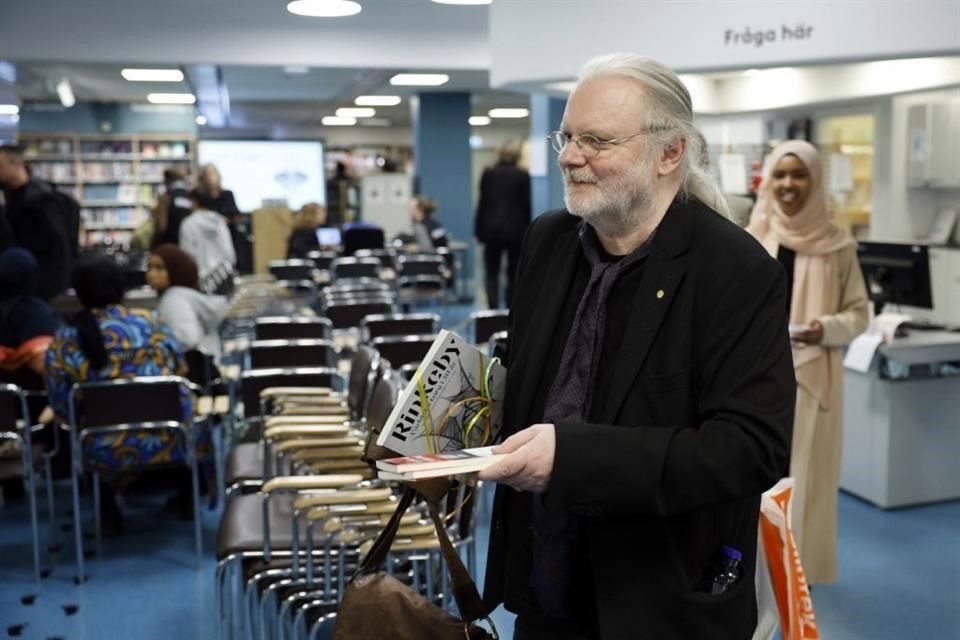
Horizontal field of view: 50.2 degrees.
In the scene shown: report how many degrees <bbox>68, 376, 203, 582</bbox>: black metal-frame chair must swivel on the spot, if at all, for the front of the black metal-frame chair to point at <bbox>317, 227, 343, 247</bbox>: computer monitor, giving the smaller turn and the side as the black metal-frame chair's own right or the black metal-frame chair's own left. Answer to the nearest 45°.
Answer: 0° — it already faces it

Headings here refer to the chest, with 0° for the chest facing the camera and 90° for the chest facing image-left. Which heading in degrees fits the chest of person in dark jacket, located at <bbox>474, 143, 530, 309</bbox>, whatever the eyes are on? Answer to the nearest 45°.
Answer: approximately 180°

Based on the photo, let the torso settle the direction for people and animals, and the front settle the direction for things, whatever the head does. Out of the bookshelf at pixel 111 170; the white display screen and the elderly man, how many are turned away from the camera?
0

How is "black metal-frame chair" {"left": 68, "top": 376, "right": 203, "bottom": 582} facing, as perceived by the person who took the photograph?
facing away from the viewer

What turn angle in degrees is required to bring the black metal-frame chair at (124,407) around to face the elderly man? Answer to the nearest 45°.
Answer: approximately 180°

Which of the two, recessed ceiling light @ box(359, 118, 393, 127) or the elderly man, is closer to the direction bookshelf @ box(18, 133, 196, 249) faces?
the elderly man

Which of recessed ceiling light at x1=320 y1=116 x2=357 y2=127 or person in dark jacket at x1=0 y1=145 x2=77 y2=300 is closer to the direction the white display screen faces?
the person in dark jacket

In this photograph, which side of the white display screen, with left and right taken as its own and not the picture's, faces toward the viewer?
front

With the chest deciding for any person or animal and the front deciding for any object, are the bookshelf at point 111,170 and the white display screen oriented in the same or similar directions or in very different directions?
same or similar directions

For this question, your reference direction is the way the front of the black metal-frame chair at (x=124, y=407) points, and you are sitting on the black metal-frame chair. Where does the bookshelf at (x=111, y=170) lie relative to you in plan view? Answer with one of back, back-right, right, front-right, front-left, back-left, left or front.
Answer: front

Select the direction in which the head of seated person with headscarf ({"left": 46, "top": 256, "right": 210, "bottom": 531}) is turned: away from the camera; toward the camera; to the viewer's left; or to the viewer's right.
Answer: away from the camera

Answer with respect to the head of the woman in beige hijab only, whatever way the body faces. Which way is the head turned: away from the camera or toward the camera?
toward the camera

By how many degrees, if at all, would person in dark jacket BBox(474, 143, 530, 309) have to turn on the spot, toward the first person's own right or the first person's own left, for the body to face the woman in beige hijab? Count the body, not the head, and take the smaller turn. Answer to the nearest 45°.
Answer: approximately 180°

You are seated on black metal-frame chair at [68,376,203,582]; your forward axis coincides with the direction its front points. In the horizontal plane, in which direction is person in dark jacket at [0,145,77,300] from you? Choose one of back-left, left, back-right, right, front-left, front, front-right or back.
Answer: front

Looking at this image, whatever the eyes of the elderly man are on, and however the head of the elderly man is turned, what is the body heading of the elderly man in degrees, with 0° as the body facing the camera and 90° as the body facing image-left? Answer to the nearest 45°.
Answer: approximately 45°

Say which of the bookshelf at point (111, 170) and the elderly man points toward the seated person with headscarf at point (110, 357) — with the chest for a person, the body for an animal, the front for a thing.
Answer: the bookshelf

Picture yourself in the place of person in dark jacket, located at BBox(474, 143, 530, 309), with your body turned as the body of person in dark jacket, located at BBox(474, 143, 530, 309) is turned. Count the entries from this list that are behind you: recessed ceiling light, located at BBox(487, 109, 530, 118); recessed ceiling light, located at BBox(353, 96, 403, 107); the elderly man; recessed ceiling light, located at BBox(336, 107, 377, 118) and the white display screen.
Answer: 1
